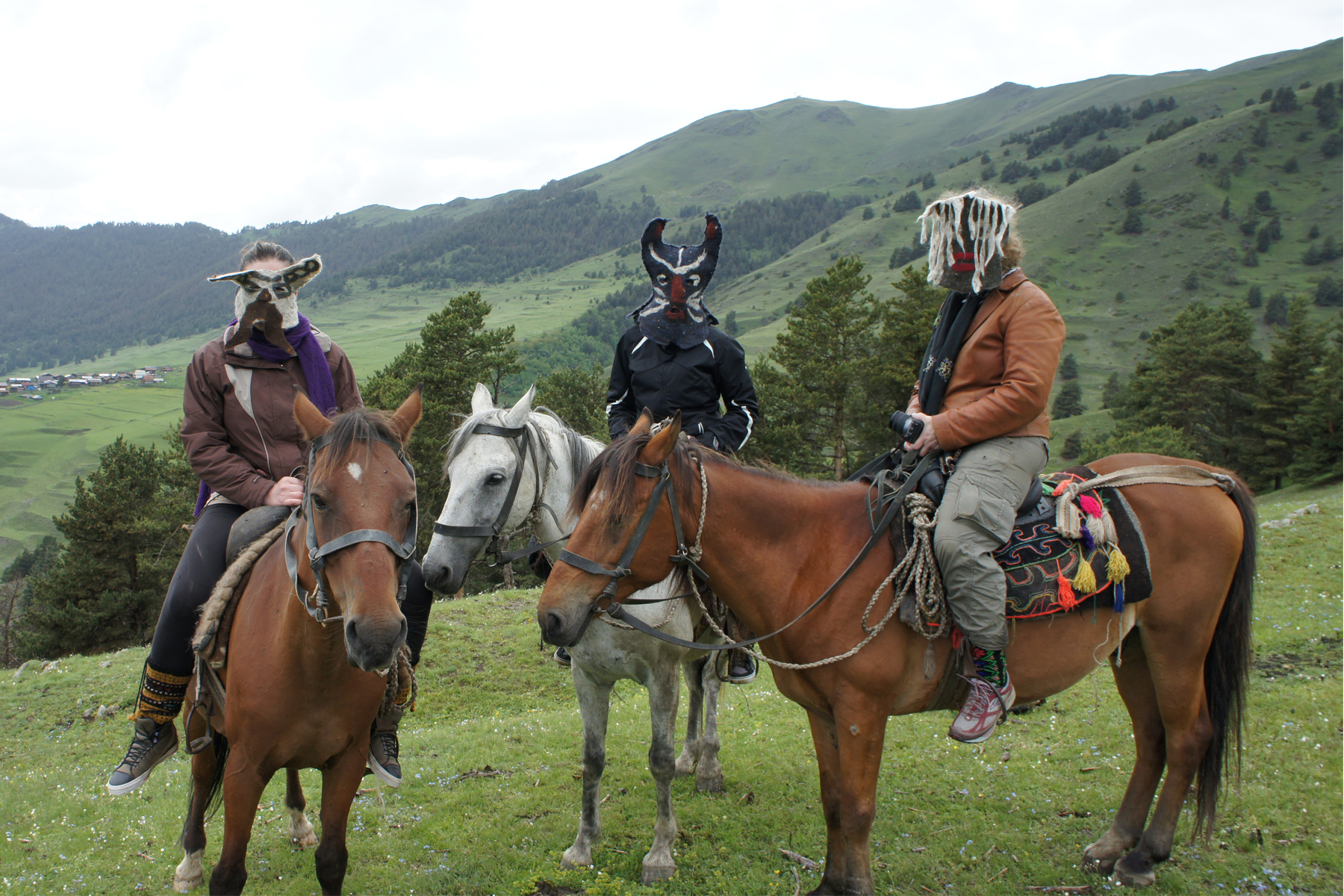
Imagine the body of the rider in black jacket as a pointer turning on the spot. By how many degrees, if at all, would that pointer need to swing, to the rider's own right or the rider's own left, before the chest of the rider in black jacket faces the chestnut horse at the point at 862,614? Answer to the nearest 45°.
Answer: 0° — they already face it

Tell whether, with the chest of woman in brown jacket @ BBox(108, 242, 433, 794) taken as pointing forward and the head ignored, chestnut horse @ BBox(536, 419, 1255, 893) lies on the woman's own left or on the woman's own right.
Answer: on the woman's own left

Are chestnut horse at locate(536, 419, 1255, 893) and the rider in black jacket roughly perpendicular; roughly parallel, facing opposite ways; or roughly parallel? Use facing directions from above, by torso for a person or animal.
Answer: roughly perpendicular

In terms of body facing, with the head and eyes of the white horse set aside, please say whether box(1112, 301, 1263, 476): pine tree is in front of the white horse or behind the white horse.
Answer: behind

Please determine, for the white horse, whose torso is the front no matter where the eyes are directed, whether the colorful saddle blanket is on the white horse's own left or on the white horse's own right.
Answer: on the white horse's own left

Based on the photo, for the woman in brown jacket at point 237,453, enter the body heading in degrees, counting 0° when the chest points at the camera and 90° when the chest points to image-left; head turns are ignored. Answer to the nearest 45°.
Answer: approximately 0°

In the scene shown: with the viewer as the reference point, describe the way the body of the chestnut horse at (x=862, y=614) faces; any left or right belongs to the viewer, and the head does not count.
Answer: facing to the left of the viewer

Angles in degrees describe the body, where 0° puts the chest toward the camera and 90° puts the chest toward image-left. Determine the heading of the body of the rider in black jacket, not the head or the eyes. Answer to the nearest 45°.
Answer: approximately 0°
